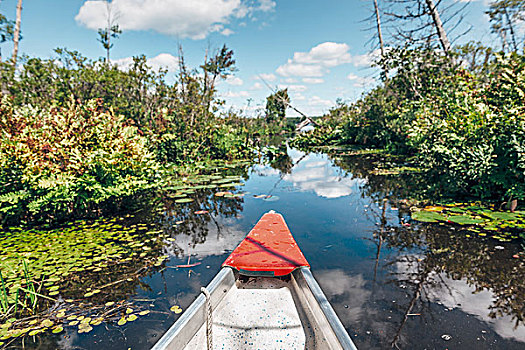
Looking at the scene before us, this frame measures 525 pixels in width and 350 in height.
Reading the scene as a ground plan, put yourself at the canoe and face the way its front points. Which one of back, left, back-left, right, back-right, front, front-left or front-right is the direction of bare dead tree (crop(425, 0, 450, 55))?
front-right

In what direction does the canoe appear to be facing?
away from the camera

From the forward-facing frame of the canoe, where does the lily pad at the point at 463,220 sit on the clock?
The lily pad is roughly at 2 o'clock from the canoe.

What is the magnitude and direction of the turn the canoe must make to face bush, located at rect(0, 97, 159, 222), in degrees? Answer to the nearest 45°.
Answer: approximately 45° to its left

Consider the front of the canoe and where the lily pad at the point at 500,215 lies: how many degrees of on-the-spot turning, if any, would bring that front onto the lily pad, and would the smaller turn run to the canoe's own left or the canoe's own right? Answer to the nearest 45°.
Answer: approximately 45° to the canoe's own right

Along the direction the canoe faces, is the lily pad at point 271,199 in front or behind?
in front

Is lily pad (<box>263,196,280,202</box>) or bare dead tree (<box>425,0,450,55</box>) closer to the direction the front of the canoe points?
the lily pad

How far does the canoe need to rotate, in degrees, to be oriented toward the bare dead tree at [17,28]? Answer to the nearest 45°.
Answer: approximately 45° to its left

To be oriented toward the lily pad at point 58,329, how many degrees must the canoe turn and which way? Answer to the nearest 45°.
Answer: approximately 90° to its left

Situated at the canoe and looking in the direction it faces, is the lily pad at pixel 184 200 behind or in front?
in front

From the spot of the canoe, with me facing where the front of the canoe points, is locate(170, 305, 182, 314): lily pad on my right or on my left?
on my left
